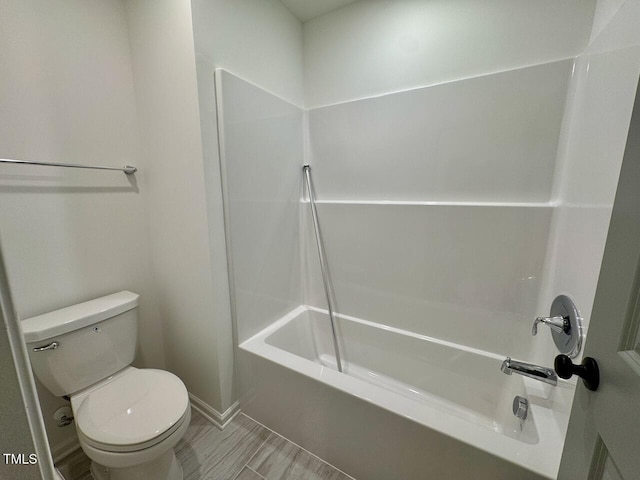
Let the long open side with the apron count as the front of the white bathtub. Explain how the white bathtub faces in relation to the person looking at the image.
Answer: facing the viewer and to the left of the viewer

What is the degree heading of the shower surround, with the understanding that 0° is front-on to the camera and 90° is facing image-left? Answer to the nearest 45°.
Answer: approximately 45°

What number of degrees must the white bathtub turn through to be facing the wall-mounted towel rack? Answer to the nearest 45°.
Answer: approximately 45° to its right

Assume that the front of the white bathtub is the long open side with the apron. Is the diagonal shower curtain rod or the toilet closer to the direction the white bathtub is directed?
the toilet

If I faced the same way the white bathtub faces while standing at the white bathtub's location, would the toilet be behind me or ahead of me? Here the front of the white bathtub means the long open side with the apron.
ahead
